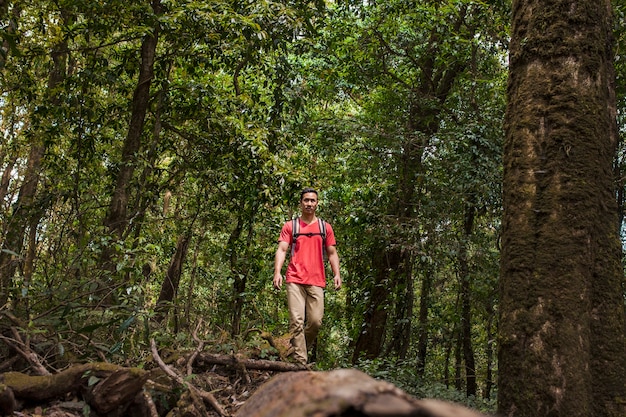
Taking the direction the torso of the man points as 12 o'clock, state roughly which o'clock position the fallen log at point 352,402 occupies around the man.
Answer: The fallen log is roughly at 12 o'clock from the man.

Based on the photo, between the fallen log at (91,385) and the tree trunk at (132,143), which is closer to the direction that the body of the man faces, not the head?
the fallen log

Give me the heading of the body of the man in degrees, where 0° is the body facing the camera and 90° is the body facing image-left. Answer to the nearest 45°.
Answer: approximately 0°

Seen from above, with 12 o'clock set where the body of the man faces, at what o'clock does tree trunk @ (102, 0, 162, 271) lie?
The tree trunk is roughly at 4 o'clock from the man.

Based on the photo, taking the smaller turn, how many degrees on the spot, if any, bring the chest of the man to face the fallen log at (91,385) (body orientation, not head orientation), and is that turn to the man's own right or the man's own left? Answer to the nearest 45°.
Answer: approximately 45° to the man's own right

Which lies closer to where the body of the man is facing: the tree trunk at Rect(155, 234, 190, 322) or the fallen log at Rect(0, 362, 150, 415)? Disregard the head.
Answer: the fallen log

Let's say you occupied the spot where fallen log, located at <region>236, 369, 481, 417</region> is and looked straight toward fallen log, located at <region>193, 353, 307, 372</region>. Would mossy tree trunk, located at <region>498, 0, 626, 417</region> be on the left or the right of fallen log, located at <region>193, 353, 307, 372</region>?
right

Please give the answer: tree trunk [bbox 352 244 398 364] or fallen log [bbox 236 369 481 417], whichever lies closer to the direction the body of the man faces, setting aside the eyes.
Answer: the fallen log

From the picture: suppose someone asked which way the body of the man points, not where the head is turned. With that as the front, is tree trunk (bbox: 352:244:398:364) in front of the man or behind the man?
behind

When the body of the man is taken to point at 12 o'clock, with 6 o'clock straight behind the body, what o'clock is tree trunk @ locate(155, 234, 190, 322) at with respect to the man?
The tree trunk is roughly at 5 o'clock from the man.

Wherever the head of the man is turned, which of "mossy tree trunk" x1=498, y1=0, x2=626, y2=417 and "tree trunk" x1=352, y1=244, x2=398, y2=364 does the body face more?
the mossy tree trunk

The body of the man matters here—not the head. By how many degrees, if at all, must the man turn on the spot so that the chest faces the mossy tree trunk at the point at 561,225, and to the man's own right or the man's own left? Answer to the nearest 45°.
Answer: approximately 45° to the man's own left
